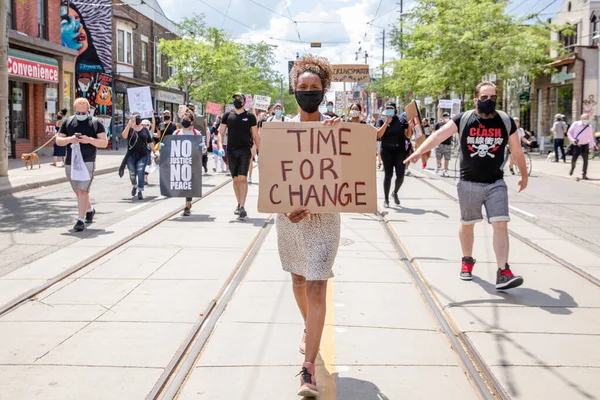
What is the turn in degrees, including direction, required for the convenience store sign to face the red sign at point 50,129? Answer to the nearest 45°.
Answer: approximately 135° to its left

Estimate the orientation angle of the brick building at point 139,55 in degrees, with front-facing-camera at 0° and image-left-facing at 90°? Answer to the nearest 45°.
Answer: approximately 315°

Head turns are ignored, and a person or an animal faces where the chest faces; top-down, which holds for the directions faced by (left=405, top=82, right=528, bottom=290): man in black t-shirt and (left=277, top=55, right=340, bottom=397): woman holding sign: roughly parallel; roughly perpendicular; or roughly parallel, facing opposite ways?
roughly parallel

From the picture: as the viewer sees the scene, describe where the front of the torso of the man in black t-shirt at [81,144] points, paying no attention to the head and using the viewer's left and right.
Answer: facing the viewer

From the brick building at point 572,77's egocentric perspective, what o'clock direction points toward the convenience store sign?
The convenience store sign is roughly at 12 o'clock from the brick building.

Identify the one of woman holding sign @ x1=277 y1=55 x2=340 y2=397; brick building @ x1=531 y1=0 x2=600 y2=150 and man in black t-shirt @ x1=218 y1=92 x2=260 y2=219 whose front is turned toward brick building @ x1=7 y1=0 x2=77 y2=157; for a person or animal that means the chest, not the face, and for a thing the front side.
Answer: brick building @ x1=531 y1=0 x2=600 y2=150

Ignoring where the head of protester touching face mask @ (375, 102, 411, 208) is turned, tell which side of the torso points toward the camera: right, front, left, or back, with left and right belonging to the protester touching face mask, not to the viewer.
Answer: front

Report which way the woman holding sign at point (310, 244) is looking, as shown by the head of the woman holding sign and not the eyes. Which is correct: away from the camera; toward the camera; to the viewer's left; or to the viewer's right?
toward the camera

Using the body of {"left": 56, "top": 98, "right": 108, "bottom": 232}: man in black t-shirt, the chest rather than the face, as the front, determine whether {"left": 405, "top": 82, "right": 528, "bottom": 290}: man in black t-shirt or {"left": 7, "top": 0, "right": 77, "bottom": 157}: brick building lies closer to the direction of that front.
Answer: the man in black t-shirt

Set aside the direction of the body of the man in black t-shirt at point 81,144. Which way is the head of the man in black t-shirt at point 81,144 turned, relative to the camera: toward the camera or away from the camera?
toward the camera

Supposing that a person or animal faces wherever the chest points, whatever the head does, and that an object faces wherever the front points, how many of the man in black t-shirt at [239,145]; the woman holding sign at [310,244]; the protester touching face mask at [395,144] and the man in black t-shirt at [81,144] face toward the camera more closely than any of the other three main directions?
4

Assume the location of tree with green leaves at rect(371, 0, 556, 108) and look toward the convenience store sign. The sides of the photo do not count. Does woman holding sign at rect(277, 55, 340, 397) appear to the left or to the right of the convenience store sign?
left

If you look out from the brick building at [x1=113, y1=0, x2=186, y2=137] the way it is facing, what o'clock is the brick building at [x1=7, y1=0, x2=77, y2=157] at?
the brick building at [x1=7, y1=0, x2=77, y2=157] is roughly at 2 o'clock from the brick building at [x1=113, y1=0, x2=186, y2=137].

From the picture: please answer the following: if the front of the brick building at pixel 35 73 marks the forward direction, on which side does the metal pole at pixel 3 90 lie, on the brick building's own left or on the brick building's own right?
on the brick building's own right
